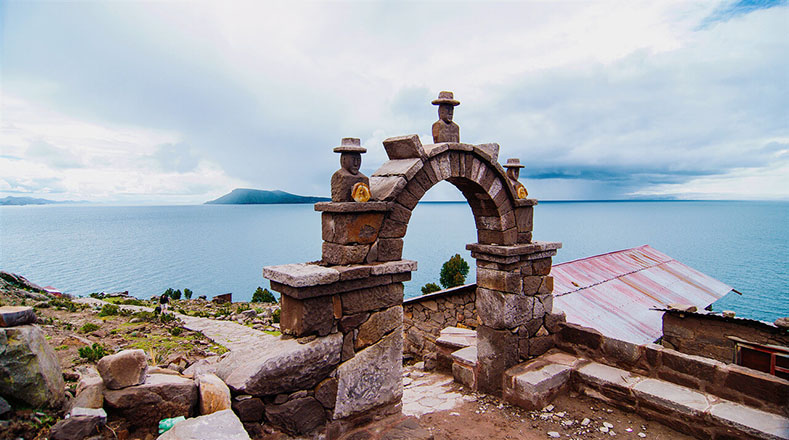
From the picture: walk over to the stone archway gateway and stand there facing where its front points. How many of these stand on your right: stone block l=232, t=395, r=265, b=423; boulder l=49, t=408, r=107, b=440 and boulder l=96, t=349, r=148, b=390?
3

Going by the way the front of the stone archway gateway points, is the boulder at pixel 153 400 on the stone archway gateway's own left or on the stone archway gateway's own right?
on the stone archway gateway's own right

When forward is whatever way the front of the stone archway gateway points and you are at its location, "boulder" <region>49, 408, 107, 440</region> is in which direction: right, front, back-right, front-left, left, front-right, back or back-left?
right

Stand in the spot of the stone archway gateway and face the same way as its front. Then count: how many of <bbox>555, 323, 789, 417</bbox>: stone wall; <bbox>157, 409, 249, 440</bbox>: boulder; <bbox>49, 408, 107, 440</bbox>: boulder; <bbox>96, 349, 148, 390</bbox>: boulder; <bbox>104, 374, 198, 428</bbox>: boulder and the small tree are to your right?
4

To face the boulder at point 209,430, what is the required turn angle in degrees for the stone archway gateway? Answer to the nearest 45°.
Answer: approximately 90° to its right

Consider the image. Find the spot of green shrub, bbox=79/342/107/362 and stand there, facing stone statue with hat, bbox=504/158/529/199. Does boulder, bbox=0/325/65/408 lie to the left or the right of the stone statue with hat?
right

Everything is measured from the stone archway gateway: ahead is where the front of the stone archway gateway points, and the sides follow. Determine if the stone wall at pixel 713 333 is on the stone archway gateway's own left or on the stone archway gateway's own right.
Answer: on the stone archway gateway's own left

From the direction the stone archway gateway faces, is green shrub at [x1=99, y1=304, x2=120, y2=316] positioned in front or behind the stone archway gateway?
behind

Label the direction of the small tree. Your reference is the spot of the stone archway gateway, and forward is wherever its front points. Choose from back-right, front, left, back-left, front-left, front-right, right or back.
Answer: back-left

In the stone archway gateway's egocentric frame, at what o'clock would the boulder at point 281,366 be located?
The boulder is roughly at 3 o'clock from the stone archway gateway.

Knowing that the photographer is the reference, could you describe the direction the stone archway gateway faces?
facing the viewer and to the right of the viewer

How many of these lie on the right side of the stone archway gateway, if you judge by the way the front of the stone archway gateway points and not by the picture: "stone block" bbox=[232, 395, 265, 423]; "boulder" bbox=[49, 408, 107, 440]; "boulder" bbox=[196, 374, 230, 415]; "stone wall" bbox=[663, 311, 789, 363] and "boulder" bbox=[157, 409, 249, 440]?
4

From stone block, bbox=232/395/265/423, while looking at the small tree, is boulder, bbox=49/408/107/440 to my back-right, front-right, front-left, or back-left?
back-left

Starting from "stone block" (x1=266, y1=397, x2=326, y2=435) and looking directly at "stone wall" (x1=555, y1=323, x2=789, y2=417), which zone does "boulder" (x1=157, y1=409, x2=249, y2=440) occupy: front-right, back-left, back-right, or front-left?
back-right
